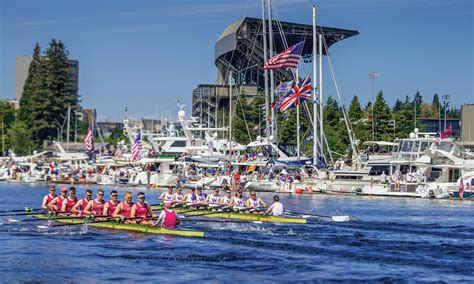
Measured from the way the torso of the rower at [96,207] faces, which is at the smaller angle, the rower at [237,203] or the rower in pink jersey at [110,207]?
the rower in pink jersey

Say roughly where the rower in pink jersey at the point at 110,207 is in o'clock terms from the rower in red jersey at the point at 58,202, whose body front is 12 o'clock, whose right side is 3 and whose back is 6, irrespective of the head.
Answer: the rower in pink jersey at the point at 110,207 is roughly at 12 o'clock from the rower in red jersey at the point at 58,202.

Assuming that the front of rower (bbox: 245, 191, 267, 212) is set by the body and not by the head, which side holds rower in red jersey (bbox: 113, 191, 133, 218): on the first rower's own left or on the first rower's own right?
on the first rower's own right

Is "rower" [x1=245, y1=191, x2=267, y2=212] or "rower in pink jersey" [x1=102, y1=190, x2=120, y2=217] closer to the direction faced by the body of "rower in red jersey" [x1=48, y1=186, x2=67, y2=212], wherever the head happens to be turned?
the rower in pink jersey

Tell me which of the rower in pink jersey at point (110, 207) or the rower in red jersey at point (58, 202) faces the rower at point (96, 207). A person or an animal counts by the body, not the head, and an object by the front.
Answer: the rower in red jersey at point (58, 202)

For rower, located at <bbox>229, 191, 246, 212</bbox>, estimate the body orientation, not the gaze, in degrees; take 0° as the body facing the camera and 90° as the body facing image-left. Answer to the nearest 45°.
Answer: approximately 315°

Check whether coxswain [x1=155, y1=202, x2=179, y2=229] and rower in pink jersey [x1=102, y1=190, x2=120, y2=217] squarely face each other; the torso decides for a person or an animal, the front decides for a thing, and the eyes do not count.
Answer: yes

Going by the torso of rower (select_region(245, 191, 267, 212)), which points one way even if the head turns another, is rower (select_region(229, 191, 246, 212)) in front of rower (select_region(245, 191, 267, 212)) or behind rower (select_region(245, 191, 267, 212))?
behind
